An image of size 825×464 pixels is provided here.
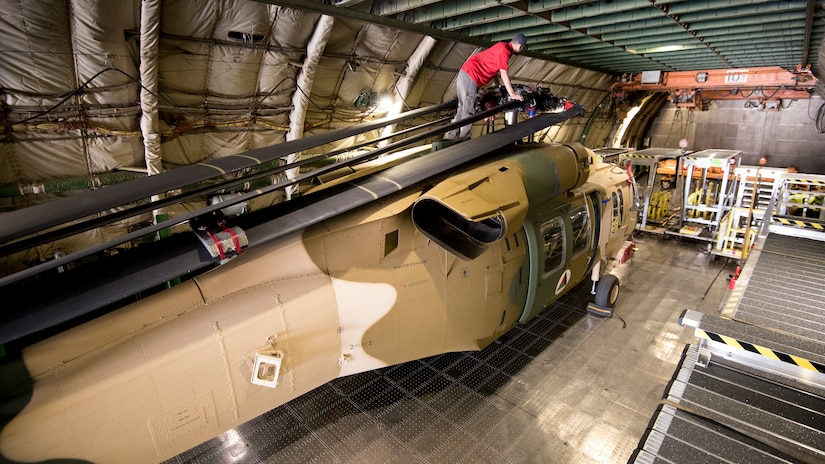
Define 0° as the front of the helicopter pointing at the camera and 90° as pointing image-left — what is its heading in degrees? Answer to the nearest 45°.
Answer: approximately 225°
